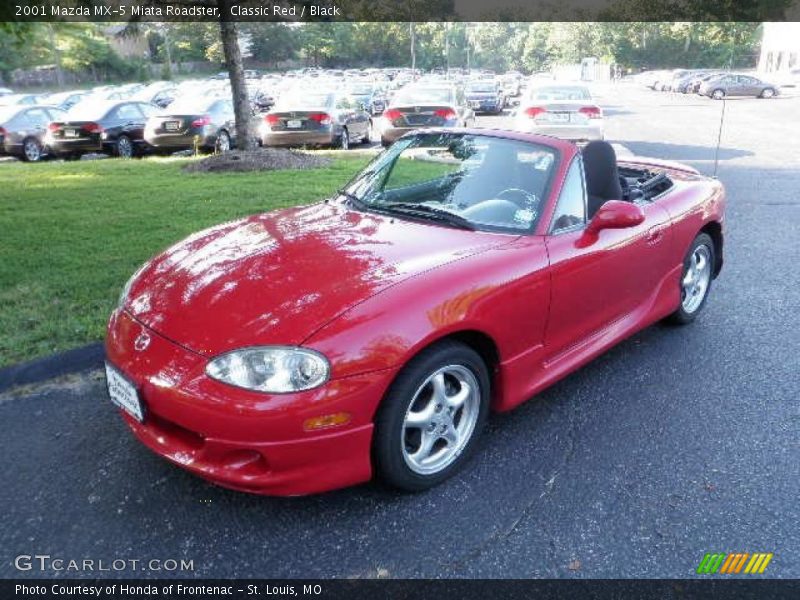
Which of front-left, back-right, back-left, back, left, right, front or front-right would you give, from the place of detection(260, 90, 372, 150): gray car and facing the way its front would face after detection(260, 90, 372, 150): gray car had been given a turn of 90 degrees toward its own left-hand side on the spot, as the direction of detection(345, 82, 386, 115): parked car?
front-right

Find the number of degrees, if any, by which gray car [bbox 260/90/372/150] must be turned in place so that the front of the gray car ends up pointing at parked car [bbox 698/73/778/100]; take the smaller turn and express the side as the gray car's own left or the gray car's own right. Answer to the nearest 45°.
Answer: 0° — it already faces it

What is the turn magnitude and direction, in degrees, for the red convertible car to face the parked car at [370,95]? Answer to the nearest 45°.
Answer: approximately 135° to its right

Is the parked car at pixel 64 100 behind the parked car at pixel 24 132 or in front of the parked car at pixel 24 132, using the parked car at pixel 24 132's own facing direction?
in front

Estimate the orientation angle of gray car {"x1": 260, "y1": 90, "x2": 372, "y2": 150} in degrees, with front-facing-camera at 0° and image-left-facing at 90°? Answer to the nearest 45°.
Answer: approximately 225°

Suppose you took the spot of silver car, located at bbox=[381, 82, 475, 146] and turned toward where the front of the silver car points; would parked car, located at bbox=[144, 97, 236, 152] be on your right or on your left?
on your left

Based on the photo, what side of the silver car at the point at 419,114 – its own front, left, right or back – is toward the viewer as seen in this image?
back

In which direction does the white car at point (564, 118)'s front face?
away from the camera

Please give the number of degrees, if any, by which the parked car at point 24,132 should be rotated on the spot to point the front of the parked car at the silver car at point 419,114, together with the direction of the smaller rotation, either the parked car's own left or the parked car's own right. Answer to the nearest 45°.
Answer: approximately 90° to the parked car's own right

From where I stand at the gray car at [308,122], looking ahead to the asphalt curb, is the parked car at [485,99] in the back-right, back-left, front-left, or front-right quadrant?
back-left

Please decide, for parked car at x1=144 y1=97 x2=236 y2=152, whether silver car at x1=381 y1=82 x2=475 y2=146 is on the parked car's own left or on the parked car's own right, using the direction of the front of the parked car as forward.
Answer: on the parked car's own right

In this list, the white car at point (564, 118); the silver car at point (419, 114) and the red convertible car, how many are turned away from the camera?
2

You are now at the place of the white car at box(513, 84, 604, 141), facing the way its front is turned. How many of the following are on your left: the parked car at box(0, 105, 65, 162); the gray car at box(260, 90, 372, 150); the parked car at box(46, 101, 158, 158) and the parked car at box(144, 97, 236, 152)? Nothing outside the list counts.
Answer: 4

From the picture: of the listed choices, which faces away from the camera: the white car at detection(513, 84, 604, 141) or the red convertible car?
the white car

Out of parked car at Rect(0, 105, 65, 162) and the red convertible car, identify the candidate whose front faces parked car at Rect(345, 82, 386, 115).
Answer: parked car at Rect(0, 105, 65, 162)
